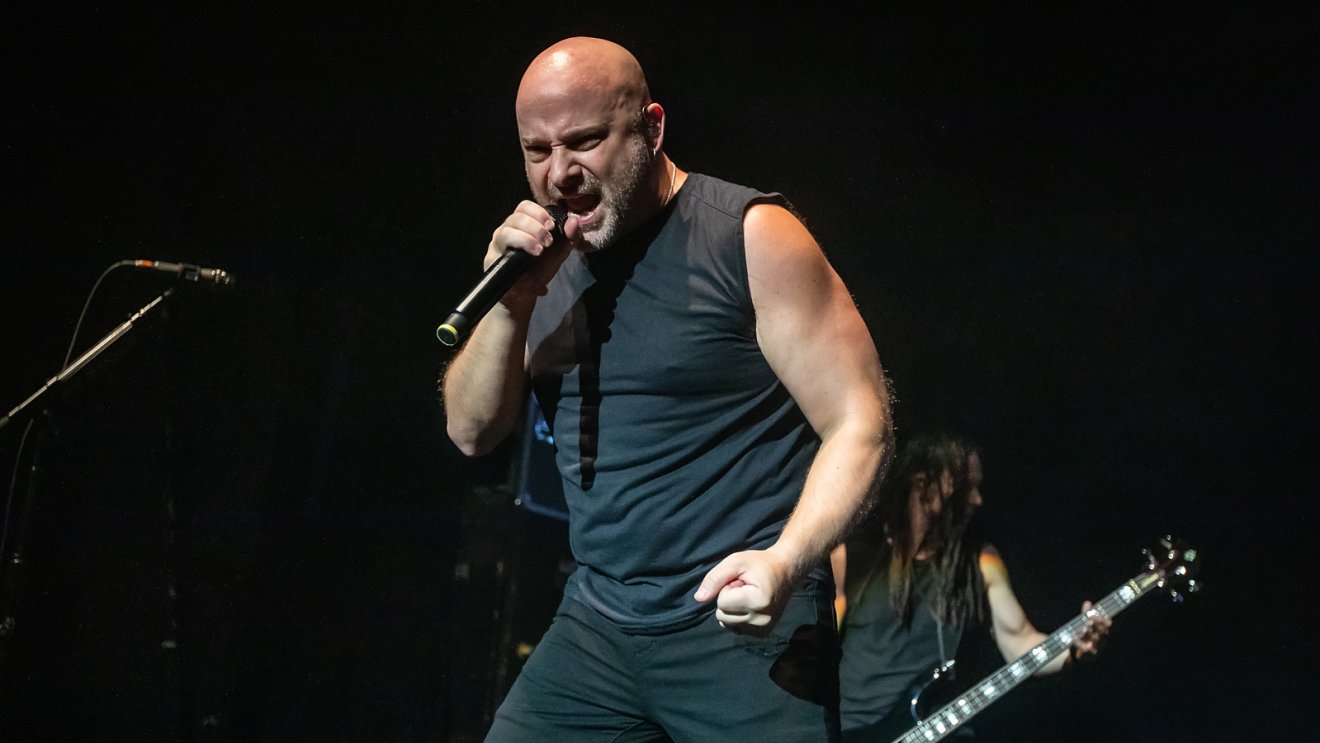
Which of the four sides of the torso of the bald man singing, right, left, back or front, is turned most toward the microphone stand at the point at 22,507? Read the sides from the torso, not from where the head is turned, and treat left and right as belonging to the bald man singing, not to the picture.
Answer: right

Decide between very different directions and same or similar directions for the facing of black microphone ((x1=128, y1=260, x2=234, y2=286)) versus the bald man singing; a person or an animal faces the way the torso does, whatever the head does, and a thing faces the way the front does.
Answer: very different directions

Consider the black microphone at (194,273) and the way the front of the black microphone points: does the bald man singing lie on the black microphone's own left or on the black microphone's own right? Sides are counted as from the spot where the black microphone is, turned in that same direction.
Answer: on the black microphone's own right

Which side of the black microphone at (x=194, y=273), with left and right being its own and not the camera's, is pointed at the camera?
right

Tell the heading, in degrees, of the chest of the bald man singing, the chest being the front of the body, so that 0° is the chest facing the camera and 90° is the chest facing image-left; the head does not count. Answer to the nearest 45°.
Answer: approximately 45°

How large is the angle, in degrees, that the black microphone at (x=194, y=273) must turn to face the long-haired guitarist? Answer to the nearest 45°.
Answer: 0° — it already faces them

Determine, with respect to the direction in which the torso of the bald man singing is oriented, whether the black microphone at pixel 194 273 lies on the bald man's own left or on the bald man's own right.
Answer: on the bald man's own right

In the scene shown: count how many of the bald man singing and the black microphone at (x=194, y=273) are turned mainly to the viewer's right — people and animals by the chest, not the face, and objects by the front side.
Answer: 1
